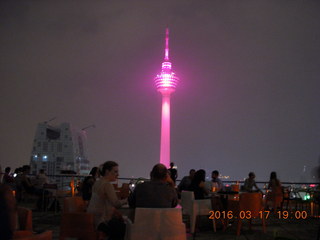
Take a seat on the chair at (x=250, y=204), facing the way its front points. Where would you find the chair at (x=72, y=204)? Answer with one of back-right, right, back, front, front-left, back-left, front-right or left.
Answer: back-left

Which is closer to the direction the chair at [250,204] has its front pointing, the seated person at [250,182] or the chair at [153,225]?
the seated person

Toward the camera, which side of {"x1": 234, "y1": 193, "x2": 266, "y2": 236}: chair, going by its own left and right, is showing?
back

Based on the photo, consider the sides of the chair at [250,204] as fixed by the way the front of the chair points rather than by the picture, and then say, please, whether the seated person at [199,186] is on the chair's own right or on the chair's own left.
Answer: on the chair's own left

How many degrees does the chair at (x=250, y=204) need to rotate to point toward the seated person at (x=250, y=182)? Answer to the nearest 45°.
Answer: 0° — it already faces them

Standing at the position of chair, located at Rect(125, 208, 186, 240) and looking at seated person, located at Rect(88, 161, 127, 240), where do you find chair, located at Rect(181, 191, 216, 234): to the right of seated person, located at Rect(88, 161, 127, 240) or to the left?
right

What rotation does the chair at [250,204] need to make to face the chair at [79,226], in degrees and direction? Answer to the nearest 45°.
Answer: approximately 135° to its left

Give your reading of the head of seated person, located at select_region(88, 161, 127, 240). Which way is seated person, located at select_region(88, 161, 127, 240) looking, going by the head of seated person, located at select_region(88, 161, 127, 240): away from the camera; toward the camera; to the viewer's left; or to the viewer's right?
to the viewer's right
